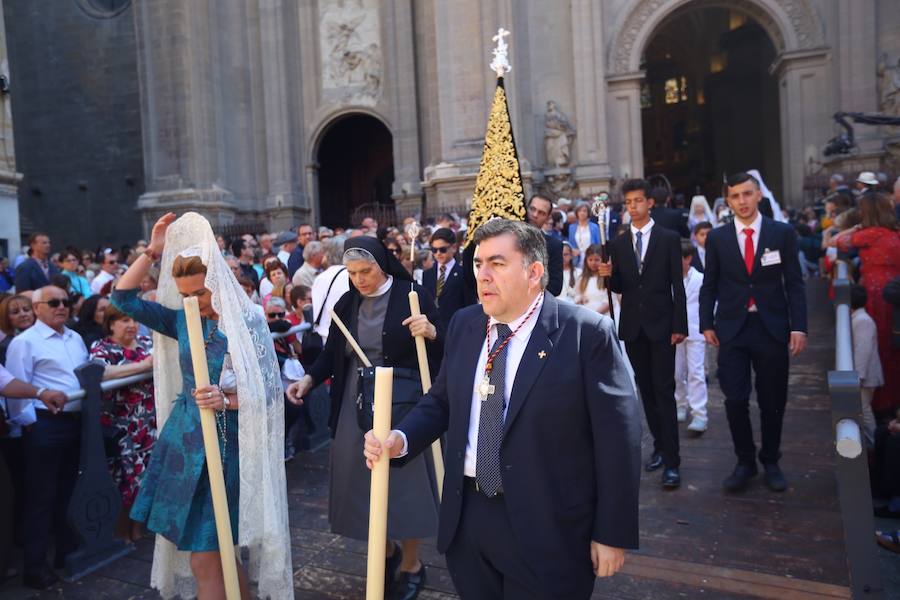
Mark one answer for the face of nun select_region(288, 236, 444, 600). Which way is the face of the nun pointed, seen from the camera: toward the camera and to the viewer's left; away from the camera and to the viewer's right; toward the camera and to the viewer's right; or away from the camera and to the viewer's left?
toward the camera and to the viewer's left

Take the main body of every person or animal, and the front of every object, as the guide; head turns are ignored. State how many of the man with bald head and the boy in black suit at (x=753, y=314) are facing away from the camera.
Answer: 0

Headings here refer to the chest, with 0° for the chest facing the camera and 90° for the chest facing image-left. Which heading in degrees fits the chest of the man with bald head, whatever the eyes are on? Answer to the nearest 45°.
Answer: approximately 315°

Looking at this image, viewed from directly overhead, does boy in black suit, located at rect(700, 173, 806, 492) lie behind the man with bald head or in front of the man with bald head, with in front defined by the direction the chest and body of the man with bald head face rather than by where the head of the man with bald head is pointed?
in front
